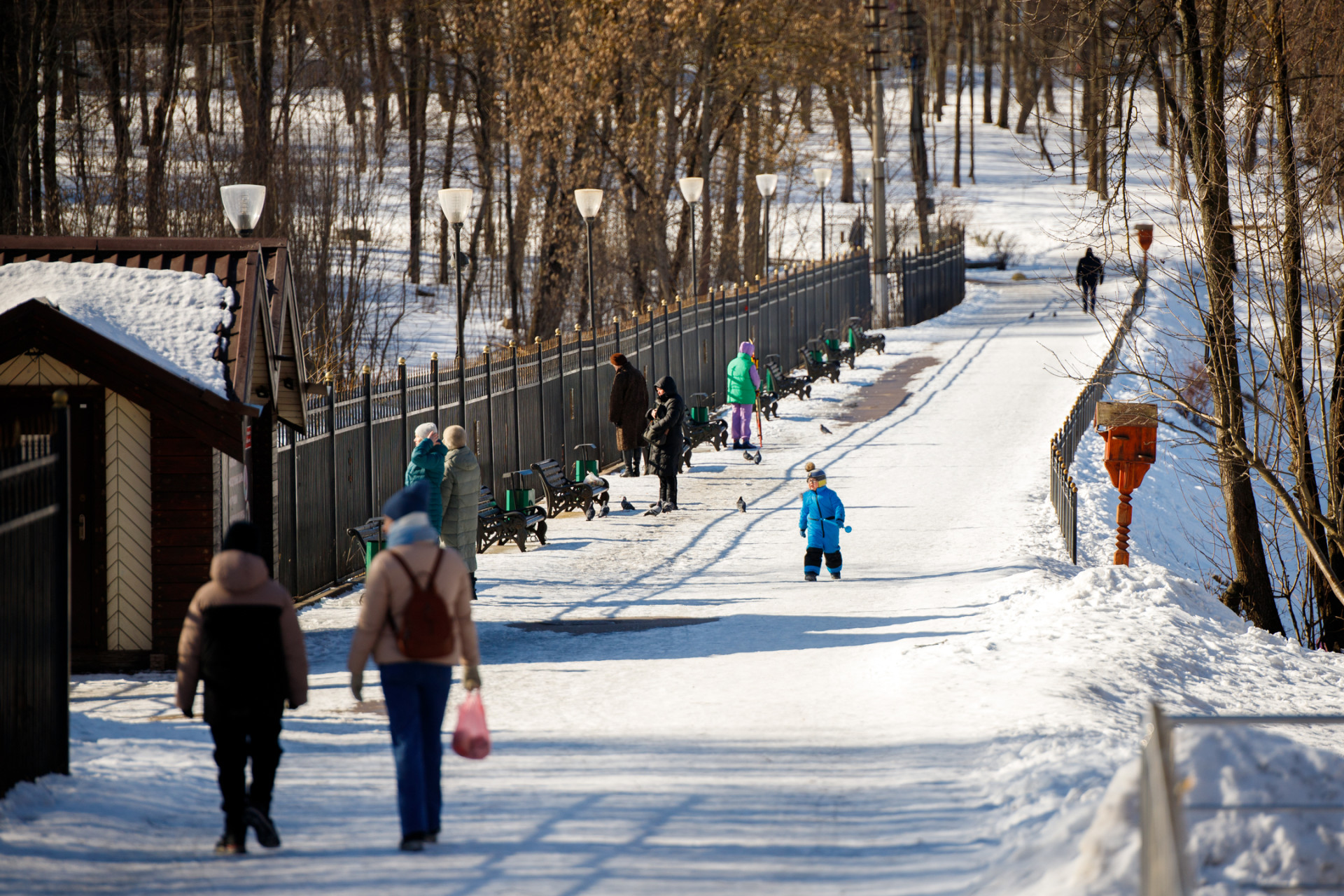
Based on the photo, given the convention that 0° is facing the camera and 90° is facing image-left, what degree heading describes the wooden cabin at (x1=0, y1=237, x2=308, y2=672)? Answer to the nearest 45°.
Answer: approximately 0°

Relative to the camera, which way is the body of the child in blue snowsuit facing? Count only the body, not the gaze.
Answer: toward the camera

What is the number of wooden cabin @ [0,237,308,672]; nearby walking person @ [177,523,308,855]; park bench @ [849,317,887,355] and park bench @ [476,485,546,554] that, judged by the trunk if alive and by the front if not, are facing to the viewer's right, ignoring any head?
2

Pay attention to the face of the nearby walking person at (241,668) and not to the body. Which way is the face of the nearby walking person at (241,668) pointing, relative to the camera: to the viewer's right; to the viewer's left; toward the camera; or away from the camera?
away from the camera

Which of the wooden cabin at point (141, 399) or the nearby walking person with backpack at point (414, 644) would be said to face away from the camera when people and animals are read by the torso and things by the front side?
the nearby walking person with backpack

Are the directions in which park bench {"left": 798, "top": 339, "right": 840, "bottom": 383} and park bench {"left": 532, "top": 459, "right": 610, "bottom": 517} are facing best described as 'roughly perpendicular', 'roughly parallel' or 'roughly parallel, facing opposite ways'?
roughly parallel

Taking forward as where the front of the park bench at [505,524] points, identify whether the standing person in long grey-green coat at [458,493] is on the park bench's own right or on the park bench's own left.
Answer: on the park bench's own right

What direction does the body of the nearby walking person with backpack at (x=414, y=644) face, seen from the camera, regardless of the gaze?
away from the camera

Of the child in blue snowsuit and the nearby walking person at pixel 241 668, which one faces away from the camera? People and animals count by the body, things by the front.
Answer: the nearby walking person

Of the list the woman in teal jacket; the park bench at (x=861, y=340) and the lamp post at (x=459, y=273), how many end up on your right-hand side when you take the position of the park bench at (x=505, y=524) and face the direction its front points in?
1

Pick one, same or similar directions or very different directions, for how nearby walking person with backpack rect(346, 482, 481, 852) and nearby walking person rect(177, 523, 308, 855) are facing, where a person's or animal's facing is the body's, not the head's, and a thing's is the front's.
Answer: same or similar directions

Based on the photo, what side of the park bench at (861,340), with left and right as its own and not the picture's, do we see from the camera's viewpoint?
right

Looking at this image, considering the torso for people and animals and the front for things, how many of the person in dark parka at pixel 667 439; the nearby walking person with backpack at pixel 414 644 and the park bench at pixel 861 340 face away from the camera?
1

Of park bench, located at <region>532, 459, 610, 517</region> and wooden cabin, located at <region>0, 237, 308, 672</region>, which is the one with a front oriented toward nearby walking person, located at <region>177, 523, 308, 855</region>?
the wooden cabin

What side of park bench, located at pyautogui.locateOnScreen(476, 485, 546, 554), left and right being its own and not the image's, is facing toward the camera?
right

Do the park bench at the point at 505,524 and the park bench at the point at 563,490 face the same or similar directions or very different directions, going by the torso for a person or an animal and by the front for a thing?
same or similar directions

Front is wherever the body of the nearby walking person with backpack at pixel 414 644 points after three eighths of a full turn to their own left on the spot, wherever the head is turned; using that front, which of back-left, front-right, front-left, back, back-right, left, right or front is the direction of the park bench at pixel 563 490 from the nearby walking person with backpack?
back-right
